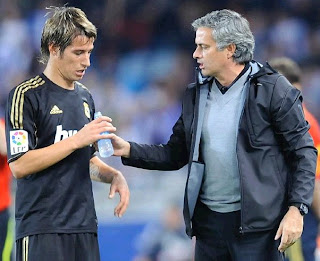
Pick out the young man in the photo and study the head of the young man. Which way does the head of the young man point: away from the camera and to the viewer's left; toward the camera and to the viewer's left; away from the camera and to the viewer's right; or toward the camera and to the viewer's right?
toward the camera and to the viewer's right

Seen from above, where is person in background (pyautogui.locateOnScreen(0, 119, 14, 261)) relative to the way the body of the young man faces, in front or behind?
behind

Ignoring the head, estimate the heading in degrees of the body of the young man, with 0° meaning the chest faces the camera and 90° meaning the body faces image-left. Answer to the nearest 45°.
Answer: approximately 315°

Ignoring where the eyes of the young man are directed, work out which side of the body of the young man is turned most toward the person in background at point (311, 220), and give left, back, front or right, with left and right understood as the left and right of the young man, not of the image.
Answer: left

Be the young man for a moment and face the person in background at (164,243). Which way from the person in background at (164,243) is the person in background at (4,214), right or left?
left

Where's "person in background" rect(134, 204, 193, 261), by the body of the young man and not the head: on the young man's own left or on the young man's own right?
on the young man's own left
